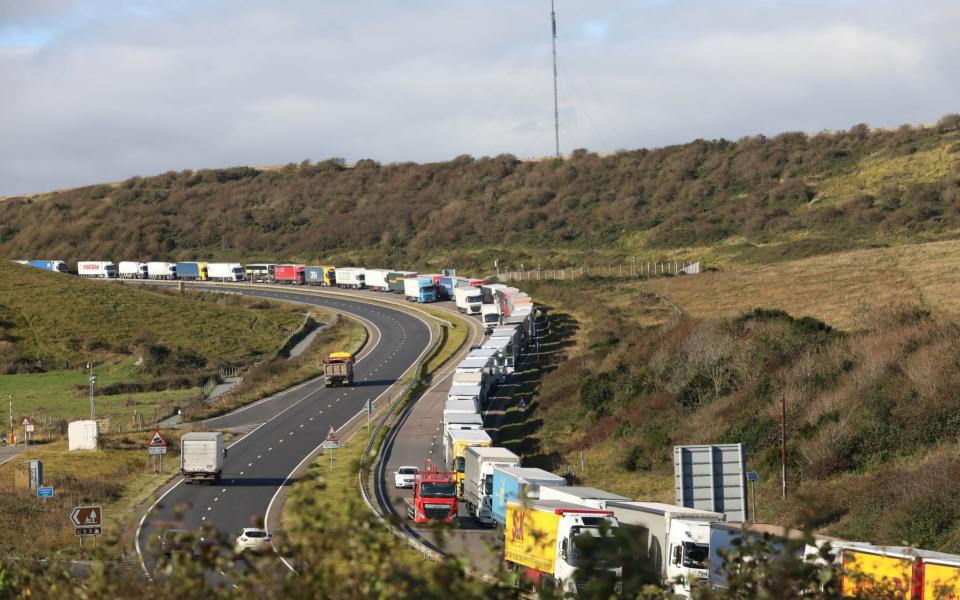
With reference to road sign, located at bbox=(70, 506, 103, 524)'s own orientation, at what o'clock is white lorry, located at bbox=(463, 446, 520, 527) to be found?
The white lorry is roughly at 8 o'clock from the road sign.

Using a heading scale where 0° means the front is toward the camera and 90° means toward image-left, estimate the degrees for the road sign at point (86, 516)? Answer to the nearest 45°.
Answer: approximately 0°

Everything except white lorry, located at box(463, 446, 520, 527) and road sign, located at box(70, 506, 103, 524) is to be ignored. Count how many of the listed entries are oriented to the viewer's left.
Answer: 0

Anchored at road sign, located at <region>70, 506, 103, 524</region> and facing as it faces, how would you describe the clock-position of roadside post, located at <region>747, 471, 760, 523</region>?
The roadside post is roughly at 9 o'clock from the road sign.

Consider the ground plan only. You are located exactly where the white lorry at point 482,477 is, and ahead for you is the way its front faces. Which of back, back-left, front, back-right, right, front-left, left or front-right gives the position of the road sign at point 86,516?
right

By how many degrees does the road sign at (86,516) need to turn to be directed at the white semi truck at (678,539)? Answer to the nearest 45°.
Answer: approximately 45° to its left

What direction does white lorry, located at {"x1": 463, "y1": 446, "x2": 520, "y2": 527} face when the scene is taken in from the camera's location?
facing the viewer and to the right of the viewer

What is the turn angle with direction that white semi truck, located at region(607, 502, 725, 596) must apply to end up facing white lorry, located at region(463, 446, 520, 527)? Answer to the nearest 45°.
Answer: approximately 180°
